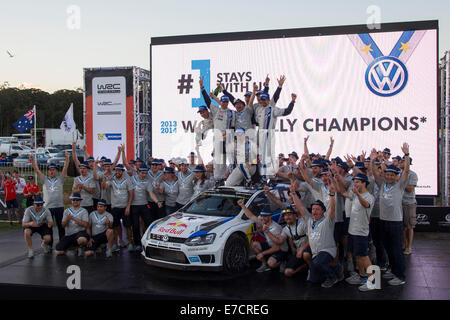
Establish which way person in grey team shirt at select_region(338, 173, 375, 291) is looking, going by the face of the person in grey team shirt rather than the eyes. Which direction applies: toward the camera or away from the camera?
toward the camera

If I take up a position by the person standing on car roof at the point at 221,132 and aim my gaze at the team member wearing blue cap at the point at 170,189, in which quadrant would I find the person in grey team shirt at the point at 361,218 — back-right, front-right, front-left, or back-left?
back-left

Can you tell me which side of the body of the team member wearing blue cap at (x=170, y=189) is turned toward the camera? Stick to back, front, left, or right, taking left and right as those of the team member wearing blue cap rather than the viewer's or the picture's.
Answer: front

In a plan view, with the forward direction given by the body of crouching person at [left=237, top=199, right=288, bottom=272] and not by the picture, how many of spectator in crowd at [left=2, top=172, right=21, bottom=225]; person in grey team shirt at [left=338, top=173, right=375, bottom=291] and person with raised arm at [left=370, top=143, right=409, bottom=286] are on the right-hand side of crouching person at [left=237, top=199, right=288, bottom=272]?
1

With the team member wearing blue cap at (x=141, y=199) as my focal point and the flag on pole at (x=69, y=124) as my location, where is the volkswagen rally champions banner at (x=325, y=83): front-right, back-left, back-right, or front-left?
front-left

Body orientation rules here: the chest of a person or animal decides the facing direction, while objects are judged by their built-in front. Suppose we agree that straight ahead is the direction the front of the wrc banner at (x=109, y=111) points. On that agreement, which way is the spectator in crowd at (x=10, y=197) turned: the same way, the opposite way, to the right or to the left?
the same way

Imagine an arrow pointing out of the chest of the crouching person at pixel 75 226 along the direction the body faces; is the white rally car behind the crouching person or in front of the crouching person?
in front

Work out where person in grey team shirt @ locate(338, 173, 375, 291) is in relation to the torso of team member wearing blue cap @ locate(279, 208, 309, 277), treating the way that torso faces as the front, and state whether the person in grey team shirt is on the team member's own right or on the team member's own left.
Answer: on the team member's own left

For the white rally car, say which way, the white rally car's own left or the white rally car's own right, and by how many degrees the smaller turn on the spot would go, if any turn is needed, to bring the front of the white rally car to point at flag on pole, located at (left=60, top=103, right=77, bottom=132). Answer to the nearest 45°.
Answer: approximately 90° to the white rally car's own right

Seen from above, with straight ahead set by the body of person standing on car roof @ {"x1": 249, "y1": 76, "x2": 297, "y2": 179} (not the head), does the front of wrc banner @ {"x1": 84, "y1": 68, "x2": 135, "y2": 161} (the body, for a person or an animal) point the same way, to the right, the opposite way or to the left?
the same way

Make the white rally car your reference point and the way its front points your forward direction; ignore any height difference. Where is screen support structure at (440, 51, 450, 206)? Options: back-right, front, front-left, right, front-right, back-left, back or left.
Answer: back

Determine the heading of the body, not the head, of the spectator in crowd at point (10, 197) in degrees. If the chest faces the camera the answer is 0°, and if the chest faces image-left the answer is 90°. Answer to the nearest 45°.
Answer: approximately 0°

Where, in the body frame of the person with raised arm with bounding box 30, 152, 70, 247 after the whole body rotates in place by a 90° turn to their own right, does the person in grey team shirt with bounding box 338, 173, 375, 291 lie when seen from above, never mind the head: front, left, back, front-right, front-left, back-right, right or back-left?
back-left

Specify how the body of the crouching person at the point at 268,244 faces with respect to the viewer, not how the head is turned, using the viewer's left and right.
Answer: facing the viewer and to the left of the viewer

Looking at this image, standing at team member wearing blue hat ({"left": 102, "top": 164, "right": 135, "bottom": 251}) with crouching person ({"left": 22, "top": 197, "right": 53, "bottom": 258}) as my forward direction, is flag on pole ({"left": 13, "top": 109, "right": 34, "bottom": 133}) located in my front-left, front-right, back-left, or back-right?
front-right

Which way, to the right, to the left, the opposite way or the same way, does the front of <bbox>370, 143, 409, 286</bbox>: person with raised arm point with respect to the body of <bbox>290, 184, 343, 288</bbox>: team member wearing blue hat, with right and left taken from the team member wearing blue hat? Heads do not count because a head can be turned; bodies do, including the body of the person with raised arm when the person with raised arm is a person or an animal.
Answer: the same way
